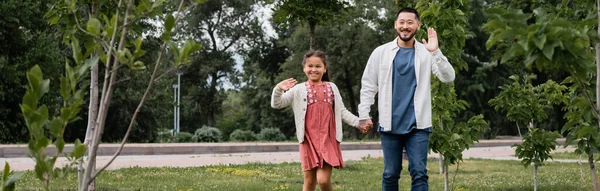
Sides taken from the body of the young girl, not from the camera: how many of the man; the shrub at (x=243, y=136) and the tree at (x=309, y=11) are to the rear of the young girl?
2

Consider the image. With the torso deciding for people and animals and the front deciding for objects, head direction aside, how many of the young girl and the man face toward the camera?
2

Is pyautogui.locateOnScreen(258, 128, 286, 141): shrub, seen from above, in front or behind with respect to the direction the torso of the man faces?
behind

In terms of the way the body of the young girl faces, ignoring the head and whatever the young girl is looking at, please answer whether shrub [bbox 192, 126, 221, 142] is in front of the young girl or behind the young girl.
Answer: behind

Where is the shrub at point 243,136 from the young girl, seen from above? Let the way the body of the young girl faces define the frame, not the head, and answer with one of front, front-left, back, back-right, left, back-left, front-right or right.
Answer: back

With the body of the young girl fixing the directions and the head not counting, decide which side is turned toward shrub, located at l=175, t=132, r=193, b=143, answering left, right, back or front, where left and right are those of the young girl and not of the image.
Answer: back

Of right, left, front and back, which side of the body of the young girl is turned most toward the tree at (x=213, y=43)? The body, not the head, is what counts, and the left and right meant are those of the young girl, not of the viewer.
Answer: back

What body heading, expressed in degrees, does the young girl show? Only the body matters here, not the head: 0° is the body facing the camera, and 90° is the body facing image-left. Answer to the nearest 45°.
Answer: approximately 0°

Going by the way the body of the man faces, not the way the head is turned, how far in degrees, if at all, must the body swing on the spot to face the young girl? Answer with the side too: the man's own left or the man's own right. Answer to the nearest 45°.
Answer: approximately 135° to the man's own right
